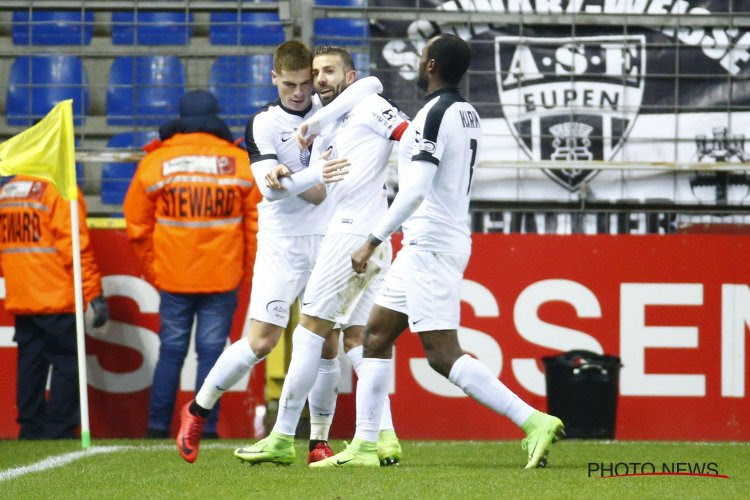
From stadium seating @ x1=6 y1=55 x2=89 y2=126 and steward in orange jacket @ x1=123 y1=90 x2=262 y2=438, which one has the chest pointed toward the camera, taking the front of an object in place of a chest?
the stadium seating

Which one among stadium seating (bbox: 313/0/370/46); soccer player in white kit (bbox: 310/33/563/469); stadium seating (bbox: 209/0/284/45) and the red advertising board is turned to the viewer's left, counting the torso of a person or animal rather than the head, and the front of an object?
the soccer player in white kit

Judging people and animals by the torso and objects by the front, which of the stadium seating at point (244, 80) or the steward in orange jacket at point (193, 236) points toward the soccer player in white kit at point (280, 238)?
the stadium seating

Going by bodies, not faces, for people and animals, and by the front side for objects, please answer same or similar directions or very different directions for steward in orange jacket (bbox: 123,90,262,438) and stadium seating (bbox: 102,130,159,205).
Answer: very different directions

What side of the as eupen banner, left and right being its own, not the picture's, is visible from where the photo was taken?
front

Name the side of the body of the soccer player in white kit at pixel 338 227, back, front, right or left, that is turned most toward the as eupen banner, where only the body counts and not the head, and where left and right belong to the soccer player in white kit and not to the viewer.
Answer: back

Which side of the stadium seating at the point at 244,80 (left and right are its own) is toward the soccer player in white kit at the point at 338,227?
front

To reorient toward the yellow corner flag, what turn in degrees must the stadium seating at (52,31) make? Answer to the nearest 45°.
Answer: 0° — it already faces it

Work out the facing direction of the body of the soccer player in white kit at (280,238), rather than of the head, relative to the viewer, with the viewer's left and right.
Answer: facing the viewer and to the right of the viewer

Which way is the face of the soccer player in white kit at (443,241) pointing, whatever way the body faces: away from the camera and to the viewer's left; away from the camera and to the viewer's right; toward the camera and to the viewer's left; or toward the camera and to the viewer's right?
away from the camera and to the viewer's left

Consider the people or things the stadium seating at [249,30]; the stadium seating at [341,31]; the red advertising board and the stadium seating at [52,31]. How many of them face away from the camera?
0

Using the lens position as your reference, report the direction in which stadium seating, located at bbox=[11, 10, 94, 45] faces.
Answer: facing the viewer

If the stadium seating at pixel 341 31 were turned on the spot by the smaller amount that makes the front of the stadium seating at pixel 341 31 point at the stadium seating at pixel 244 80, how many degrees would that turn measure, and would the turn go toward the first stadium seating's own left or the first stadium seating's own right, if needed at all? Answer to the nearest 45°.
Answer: approximately 90° to the first stadium seating's own right

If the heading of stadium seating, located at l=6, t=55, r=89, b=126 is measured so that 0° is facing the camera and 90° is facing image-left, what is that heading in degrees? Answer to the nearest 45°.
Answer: approximately 0°

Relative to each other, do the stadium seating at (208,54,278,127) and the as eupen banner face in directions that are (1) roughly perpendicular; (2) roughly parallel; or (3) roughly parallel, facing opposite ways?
roughly parallel

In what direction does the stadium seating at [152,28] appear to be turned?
toward the camera

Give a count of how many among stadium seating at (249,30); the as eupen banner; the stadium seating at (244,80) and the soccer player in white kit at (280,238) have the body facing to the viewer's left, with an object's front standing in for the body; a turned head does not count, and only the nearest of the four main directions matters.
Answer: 0

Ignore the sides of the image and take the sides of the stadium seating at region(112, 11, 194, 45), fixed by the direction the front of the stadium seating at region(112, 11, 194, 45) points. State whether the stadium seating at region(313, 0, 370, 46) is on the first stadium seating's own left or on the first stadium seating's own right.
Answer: on the first stadium seating's own left
